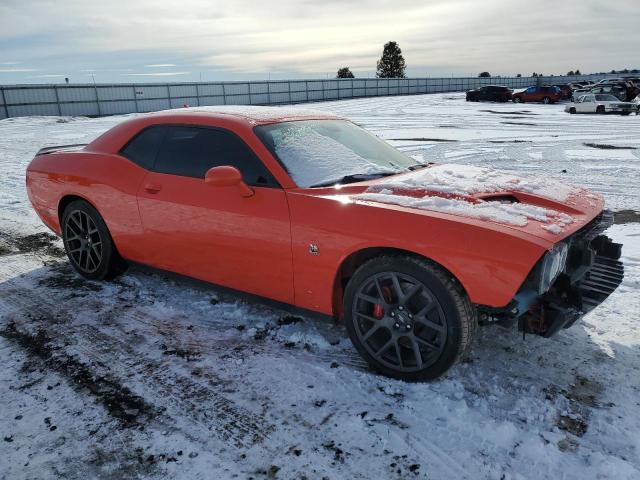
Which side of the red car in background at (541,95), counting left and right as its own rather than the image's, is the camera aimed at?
left

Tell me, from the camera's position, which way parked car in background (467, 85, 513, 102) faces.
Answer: facing to the left of the viewer

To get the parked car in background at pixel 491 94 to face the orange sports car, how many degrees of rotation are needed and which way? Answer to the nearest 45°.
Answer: approximately 90° to its left

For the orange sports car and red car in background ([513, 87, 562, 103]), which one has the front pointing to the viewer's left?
the red car in background

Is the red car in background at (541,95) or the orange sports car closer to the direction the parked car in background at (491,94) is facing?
the orange sports car

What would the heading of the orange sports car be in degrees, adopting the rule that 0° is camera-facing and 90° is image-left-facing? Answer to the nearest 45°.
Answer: approximately 315°

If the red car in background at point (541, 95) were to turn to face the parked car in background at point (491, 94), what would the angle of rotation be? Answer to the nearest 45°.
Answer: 0° — it already faces it

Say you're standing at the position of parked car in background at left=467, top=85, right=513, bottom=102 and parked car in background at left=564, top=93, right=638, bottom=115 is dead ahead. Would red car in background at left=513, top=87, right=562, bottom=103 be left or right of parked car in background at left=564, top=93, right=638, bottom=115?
left

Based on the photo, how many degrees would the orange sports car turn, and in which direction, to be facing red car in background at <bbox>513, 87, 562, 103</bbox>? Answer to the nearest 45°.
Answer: approximately 90° to its left
